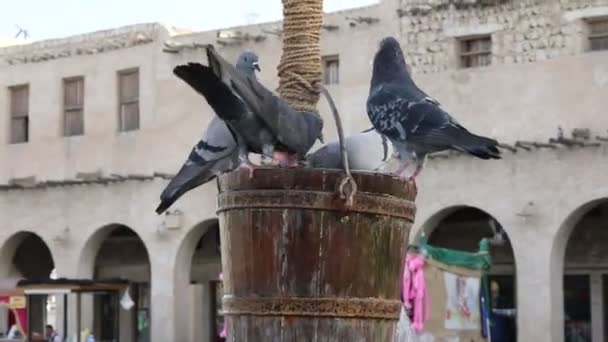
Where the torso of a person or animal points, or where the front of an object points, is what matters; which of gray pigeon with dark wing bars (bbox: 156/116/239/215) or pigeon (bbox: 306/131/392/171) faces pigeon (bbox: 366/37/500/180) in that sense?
the gray pigeon with dark wing bars

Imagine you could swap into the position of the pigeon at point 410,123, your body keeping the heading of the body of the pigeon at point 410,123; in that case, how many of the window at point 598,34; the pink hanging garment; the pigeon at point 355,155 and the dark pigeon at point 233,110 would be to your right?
2

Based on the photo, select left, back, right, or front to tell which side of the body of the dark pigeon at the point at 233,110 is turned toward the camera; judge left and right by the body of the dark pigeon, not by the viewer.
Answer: right

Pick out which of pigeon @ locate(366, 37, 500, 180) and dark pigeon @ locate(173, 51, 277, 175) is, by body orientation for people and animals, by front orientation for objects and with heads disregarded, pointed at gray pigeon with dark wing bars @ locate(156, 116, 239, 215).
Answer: the pigeon

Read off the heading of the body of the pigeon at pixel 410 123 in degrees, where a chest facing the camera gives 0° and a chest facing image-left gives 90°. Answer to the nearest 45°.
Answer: approximately 90°

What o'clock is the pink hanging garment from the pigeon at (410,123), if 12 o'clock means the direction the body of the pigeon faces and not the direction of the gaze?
The pink hanging garment is roughly at 3 o'clock from the pigeon.

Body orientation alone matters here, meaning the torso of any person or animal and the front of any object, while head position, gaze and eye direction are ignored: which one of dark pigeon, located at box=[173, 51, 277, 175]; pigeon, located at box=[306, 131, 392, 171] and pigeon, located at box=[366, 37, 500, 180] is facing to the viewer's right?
the dark pigeon

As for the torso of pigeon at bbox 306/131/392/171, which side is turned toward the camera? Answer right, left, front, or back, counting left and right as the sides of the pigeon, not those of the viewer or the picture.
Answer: left

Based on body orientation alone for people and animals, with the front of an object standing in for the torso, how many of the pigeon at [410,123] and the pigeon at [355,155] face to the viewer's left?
2

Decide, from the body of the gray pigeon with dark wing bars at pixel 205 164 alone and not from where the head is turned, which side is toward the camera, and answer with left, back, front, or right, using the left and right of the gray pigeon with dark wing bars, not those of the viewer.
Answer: right

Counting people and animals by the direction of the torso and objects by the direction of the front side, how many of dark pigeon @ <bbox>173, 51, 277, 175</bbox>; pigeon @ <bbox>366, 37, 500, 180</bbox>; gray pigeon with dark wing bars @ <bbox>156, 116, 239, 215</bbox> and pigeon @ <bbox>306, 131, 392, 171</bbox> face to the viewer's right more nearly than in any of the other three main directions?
2

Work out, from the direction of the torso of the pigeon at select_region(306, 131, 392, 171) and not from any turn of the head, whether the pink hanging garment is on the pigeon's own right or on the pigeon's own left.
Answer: on the pigeon's own right

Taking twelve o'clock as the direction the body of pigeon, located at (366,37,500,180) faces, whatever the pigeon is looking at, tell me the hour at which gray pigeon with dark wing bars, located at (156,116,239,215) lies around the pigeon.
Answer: The gray pigeon with dark wing bars is roughly at 12 o'clock from the pigeon.

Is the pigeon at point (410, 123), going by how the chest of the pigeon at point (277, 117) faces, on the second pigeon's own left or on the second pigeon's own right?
on the second pigeon's own left
